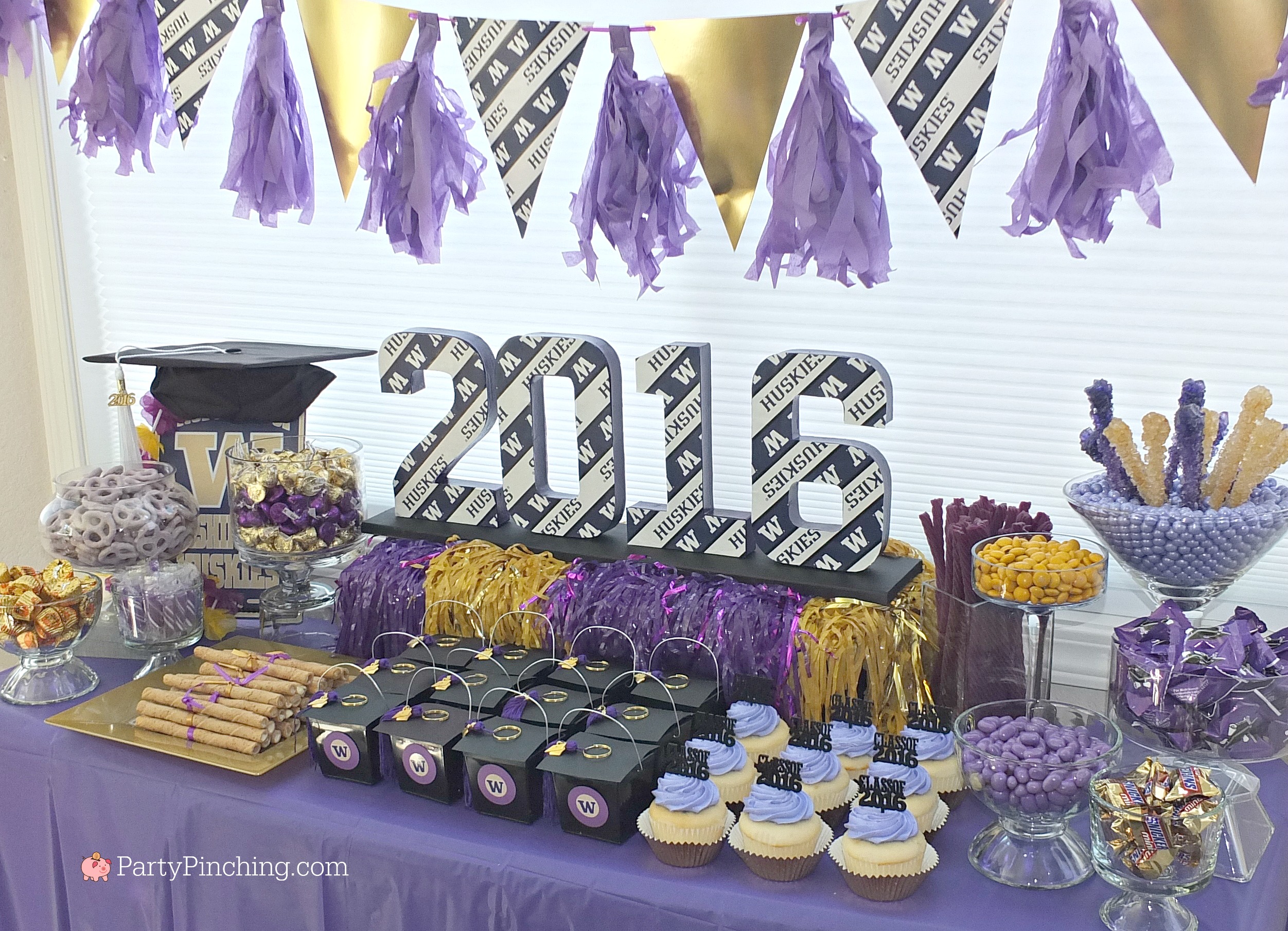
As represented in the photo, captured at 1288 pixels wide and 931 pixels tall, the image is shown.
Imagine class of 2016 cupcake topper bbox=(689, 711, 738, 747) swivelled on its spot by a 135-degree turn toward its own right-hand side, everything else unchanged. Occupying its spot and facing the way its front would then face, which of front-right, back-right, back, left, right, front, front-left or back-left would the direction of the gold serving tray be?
front-left

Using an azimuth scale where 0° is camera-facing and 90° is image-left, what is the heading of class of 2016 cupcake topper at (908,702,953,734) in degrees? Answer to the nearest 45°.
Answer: approximately 0°

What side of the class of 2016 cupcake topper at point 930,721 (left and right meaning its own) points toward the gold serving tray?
right

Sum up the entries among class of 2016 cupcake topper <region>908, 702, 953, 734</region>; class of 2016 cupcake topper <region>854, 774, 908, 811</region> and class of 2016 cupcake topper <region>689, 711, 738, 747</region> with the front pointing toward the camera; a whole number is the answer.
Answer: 3

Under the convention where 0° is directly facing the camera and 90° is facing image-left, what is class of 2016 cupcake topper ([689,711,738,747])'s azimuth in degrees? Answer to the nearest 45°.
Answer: approximately 0°

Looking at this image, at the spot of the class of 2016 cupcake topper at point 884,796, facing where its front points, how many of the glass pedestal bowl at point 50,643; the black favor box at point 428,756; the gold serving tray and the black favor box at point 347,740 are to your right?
4

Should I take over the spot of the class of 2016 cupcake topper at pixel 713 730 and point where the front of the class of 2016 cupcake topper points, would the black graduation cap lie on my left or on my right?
on my right
